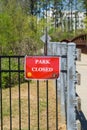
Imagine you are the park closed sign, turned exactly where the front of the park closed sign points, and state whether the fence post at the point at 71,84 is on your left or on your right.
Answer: on your left

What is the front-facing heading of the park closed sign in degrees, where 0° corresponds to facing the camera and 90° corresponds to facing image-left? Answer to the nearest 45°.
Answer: approximately 0°
